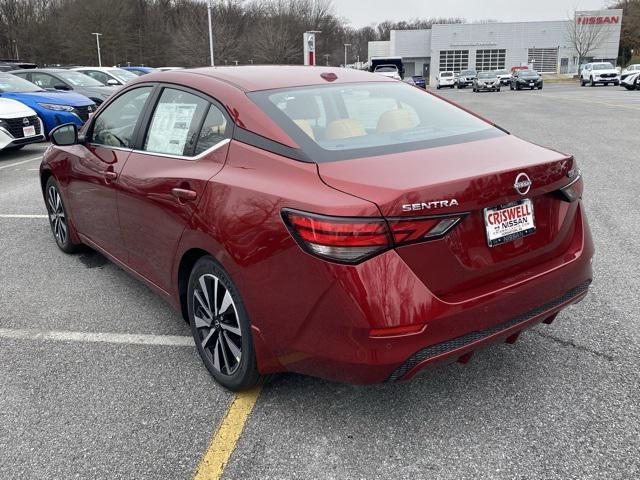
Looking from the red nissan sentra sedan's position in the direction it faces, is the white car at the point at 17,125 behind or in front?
in front

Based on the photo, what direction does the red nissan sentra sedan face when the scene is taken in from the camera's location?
facing away from the viewer and to the left of the viewer

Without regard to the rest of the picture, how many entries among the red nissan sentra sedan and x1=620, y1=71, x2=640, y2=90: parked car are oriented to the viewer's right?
0

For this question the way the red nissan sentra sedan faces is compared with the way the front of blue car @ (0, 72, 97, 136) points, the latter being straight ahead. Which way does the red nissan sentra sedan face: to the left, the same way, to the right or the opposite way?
the opposite way

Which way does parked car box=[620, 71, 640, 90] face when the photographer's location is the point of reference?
facing the viewer and to the left of the viewer

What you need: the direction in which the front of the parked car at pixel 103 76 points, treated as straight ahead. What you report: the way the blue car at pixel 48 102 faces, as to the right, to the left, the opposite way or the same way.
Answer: the same way

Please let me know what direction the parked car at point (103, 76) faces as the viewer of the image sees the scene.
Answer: facing the viewer and to the right of the viewer

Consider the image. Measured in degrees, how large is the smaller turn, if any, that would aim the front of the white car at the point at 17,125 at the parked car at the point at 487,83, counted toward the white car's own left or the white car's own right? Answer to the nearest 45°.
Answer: approximately 90° to the white car's own left

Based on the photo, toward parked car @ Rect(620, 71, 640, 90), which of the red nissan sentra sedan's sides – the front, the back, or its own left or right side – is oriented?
right

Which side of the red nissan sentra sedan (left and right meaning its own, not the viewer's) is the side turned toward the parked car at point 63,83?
front

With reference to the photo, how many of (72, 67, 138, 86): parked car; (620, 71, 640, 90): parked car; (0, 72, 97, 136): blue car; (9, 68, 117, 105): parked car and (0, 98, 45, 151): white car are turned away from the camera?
0

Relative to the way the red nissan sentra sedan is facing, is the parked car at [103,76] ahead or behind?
ahead

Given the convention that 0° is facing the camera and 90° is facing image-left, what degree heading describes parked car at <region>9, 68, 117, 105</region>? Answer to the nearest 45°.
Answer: approximately 315°
